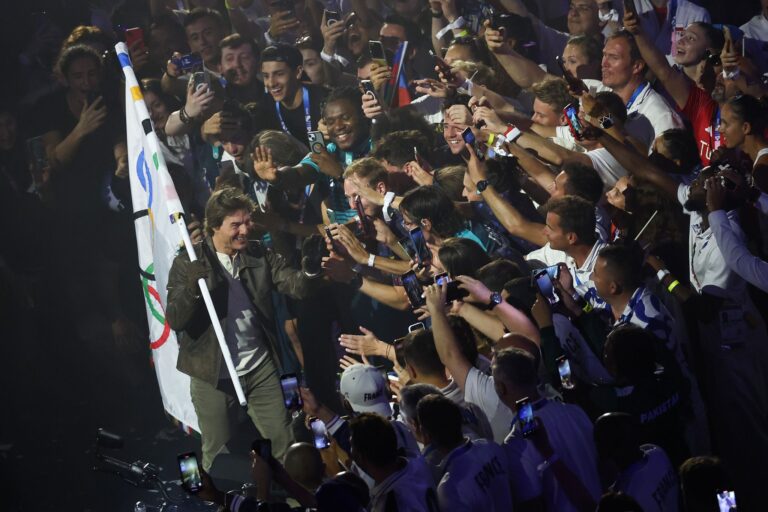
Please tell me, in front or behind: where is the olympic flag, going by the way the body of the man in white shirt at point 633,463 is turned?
in front

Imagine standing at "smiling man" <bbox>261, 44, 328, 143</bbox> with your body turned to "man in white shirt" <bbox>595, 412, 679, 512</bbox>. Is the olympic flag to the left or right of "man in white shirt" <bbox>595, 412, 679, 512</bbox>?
right

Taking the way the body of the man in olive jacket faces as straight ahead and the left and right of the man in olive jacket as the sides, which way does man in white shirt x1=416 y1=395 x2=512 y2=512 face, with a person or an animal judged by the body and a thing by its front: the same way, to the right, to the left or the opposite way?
the opposite way

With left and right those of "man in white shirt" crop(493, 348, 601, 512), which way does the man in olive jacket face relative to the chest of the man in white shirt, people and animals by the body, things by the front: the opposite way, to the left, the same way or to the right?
the opposite way

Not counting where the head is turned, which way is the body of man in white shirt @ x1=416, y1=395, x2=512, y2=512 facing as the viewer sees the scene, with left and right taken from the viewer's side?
facing away from the viewer and to the left of the viewer

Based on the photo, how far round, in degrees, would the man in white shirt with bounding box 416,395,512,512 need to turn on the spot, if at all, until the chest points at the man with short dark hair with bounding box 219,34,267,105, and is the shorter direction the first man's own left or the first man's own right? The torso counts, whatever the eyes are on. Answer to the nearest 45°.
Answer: approximately 45° to the first man's own right

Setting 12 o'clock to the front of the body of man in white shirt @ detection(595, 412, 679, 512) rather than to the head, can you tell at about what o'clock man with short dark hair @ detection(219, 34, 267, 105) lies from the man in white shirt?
The man with short dark hair is roughly at 12 o'clock from the man in white shirt.

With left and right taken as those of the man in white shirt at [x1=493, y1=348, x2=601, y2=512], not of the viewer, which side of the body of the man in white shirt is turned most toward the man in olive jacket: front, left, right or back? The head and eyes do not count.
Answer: front

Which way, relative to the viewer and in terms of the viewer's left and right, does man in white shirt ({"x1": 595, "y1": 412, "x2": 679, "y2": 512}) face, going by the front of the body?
facing away from the viewer and to the left of the viewer

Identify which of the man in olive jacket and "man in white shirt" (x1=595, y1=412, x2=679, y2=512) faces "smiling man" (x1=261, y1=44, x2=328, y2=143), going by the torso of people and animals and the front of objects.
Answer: the man in white shirt

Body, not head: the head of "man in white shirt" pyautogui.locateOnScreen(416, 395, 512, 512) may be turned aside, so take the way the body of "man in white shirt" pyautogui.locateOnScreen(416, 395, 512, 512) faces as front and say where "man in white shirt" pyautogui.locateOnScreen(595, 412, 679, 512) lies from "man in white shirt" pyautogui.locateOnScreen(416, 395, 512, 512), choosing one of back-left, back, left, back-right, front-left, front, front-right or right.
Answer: back-right

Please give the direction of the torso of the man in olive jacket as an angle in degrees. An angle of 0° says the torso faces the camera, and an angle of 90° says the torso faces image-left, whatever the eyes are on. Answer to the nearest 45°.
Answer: approximately 315°
